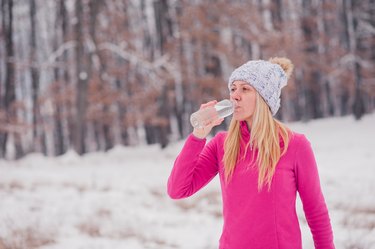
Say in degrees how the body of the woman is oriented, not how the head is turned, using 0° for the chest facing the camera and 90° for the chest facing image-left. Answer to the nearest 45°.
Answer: approximately 45°

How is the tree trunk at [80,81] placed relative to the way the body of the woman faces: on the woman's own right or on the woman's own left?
on the woman's own right

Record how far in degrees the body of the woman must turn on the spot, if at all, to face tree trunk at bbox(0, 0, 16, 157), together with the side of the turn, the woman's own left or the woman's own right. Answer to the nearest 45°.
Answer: approximately 90° to the woman's own right
